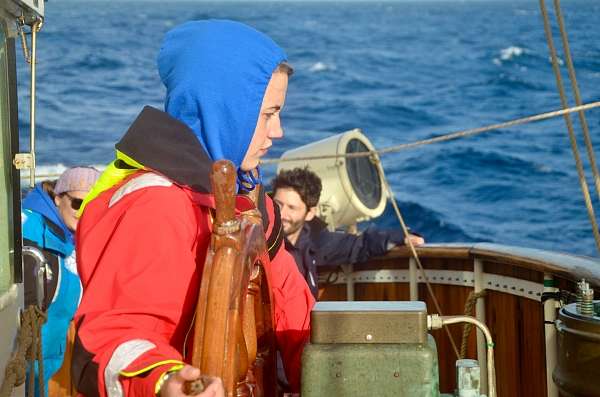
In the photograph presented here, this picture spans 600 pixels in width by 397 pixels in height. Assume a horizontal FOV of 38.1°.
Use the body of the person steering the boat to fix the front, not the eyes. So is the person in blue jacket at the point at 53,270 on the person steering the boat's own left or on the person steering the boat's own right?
on the person steering the boat's own left

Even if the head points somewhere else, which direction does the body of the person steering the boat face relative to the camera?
to the viewer's right

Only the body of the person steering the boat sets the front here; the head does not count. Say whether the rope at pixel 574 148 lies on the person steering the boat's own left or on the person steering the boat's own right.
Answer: on the person steering the boat's own left
